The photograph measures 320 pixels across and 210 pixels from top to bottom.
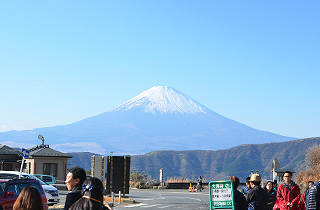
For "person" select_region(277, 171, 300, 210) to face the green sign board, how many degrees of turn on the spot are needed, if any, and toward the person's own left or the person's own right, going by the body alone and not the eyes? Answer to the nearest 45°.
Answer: approximately 45° to the person's own right

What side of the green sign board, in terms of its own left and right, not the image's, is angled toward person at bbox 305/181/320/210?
left

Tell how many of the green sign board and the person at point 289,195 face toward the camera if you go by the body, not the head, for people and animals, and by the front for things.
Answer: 2

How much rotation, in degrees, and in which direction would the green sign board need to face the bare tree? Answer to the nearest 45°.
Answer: approximately 180°

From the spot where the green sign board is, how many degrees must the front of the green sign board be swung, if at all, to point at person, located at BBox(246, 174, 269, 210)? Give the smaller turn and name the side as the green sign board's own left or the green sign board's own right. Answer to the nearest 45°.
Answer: approximately 90° to the green sign board's own left

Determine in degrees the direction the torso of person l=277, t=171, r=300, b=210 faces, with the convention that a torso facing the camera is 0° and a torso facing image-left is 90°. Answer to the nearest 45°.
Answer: approximately 0°
